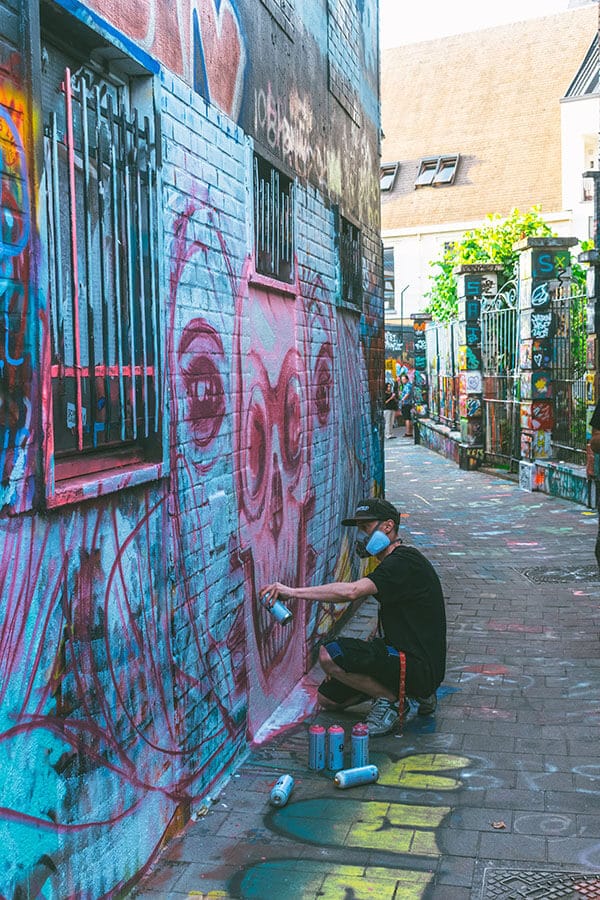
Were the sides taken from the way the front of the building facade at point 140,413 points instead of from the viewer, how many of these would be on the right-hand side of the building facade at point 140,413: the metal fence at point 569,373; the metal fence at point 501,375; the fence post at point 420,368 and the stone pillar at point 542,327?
0

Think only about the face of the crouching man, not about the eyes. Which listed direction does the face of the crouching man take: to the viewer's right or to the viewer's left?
to the viewer's left

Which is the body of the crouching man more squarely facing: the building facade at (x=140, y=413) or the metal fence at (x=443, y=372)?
the building facade

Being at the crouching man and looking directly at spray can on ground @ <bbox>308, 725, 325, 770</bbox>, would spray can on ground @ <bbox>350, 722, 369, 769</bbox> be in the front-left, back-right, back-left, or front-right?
front-left

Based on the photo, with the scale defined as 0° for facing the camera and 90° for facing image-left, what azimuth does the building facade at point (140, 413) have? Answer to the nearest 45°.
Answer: approximately 270°

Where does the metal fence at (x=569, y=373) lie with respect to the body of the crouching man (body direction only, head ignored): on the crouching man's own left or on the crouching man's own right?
on the crouching man's own right

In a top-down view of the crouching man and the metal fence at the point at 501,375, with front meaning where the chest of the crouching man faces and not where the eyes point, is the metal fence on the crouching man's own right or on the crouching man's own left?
on the crouching man's own right

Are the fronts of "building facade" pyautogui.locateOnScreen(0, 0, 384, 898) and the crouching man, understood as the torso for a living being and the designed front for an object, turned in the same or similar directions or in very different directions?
very different directions

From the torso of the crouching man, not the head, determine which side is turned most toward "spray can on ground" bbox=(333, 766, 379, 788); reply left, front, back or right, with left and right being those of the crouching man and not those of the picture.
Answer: left

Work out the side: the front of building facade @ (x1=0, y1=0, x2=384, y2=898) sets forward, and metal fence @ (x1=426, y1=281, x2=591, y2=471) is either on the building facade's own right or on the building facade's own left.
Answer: on the building facade's own left

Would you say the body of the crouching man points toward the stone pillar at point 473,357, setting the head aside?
no

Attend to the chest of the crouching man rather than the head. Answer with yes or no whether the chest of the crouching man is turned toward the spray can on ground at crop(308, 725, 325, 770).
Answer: no

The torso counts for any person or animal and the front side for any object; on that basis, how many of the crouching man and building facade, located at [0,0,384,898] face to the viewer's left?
1

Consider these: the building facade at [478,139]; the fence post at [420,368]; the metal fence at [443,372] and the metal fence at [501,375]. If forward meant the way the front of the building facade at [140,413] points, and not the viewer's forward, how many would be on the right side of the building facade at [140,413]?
0

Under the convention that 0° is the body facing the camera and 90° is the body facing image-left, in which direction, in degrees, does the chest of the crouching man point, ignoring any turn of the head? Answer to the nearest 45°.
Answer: approximately 90°
